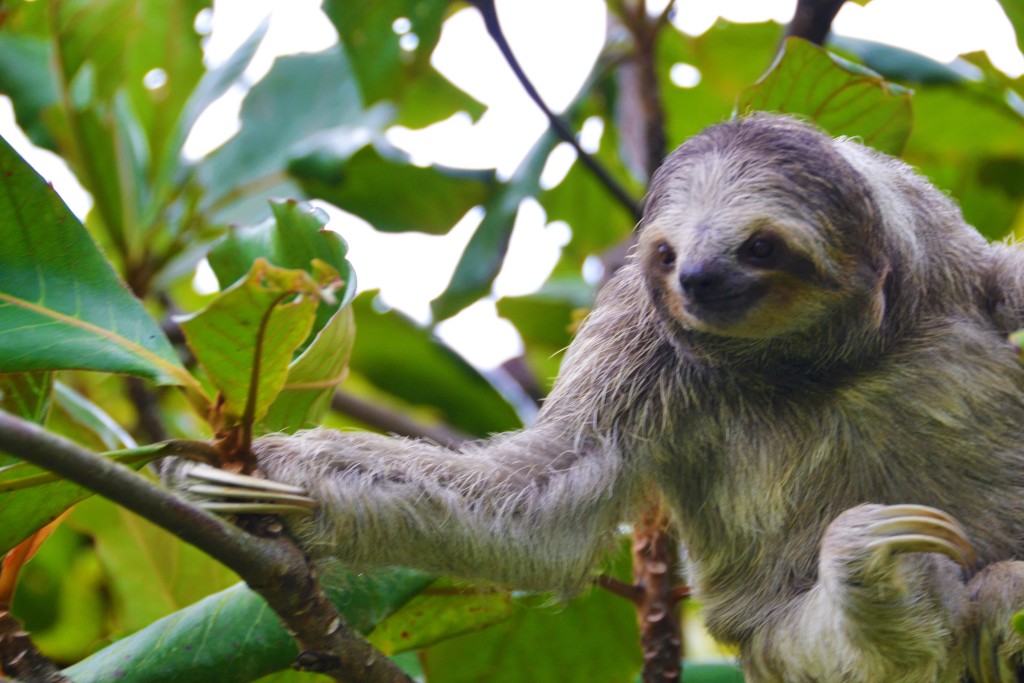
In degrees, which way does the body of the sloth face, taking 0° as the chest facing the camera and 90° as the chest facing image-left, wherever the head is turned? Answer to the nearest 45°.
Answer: approximately 45°

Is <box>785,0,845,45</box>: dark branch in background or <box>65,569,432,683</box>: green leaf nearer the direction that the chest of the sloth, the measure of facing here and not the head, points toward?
the green leaf

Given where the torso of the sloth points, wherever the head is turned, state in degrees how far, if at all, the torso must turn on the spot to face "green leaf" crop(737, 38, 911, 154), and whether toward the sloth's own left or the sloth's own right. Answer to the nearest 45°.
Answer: approximately 135° to the sloth's own right

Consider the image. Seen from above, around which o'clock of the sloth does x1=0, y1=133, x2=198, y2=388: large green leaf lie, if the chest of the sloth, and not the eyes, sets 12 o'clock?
The large green leaf is roughly at 1 o'clock from the sloth.

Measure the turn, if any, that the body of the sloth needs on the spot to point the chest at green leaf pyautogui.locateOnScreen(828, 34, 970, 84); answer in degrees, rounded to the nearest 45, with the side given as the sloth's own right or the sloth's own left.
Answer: approximately 135° to the sloth's own right

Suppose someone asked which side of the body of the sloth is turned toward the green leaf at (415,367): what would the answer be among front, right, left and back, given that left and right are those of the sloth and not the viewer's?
right

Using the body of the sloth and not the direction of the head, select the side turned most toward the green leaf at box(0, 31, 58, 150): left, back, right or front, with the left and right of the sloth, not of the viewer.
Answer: right

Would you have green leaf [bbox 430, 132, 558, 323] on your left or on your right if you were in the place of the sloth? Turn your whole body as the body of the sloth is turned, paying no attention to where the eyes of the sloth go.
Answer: on your right

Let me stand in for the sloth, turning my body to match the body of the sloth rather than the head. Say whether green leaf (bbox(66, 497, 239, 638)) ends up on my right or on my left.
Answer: on my right
